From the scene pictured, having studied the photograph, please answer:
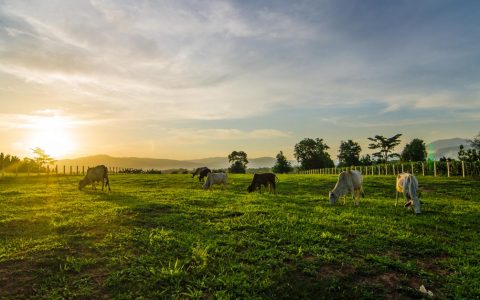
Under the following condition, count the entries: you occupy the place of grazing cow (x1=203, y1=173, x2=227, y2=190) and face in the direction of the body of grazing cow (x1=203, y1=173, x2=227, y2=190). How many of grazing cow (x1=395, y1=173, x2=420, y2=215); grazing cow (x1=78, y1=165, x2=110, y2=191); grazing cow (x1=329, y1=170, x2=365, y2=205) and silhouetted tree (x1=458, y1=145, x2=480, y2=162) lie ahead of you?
1

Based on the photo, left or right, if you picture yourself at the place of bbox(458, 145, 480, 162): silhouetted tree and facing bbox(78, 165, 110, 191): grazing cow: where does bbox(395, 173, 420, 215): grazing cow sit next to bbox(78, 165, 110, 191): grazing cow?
left

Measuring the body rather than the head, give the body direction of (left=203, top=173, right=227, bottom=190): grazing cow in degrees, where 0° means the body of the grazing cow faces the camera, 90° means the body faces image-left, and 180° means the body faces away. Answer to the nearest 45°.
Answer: approximately 90°

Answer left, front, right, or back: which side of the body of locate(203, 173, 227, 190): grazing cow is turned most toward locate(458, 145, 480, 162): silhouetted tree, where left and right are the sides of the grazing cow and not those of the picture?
back

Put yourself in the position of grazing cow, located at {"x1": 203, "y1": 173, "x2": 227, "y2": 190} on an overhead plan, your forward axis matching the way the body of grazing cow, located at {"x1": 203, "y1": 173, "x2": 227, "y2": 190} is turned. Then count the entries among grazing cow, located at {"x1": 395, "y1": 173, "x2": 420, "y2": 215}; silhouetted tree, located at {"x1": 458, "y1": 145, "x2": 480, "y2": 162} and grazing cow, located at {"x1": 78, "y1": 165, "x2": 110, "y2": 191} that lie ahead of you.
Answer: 1

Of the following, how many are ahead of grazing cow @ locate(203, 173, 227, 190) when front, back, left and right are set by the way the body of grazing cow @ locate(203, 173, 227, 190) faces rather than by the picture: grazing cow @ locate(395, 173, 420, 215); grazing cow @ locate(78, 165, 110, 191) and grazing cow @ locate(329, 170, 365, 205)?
1

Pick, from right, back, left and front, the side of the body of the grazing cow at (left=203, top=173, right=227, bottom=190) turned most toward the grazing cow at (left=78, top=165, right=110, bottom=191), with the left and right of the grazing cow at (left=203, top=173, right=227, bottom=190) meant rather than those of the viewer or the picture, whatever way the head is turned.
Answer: front

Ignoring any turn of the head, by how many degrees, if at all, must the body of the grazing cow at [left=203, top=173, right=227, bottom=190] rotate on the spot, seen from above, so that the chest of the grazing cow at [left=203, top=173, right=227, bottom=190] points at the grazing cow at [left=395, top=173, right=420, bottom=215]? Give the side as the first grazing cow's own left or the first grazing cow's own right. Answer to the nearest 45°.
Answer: approximately 135° to the first grazing cow's own left

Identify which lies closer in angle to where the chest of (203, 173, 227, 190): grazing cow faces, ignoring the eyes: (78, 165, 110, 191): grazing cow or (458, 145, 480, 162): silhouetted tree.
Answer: the grazing cow

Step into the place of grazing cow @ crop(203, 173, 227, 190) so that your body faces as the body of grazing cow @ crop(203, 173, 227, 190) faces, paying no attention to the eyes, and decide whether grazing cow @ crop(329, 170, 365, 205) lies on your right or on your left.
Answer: on your left

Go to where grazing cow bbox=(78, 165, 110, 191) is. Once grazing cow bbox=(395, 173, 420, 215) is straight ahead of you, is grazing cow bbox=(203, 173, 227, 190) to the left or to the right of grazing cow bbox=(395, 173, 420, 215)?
left

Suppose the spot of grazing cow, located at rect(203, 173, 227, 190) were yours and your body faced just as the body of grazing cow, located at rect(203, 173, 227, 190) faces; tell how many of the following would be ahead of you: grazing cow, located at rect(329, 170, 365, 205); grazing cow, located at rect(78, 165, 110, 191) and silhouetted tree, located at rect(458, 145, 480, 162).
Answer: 1
